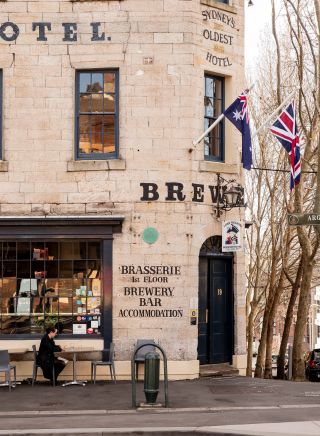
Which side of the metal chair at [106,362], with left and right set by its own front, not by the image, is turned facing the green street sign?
back

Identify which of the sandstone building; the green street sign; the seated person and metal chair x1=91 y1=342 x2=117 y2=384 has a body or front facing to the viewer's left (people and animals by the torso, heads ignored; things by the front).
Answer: the metal chair

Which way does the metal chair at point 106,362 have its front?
to the viewer's left

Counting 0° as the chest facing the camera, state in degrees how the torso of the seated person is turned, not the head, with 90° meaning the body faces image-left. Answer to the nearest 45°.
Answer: approximately 270°

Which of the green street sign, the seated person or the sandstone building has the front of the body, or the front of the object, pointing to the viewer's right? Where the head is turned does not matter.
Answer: the seated person

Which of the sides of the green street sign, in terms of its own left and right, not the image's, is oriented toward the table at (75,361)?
right

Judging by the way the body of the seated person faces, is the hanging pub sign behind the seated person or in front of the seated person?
in front
